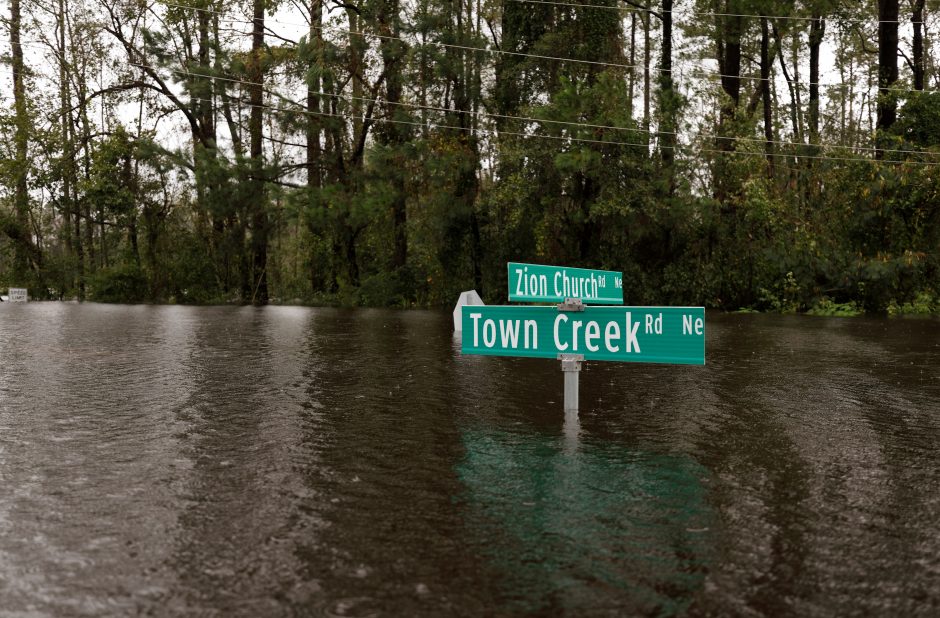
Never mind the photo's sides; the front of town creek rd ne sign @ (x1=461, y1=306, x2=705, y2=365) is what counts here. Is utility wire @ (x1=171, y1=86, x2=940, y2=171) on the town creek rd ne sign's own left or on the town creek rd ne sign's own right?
on the town creek rd ne sign's own right

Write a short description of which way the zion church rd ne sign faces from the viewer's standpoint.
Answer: facing the viewer and to the right of the viewer

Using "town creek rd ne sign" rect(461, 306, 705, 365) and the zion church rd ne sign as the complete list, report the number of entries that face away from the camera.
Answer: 0

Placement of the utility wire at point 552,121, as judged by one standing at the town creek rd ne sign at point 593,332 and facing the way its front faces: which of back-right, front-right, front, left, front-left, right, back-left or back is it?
back-right

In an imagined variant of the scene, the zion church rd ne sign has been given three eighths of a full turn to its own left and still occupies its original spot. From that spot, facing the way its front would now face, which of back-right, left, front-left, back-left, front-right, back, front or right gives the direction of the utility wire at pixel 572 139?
front

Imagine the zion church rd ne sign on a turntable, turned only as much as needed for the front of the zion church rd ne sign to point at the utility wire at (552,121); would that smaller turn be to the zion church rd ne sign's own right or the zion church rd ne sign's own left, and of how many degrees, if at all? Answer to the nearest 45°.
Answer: approximately 135° to the zion church rd ne sign's own left
